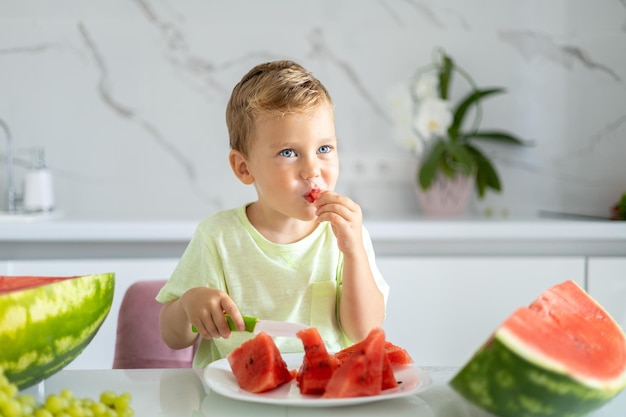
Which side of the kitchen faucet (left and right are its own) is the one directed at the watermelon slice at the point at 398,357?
left

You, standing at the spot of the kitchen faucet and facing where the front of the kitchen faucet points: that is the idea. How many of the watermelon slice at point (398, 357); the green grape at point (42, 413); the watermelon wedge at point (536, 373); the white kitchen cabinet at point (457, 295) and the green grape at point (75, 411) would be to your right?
0

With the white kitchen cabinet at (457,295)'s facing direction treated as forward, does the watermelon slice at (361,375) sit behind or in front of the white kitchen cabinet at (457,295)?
in front

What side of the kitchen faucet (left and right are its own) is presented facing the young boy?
left

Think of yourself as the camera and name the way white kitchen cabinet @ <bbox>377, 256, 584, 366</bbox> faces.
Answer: facing the viewer

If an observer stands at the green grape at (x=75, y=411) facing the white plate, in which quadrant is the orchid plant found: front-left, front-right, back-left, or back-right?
front-left

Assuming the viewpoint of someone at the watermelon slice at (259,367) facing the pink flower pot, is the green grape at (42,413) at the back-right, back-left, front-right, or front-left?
back-left

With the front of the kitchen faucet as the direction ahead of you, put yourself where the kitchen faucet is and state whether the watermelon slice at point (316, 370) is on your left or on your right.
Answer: on your left

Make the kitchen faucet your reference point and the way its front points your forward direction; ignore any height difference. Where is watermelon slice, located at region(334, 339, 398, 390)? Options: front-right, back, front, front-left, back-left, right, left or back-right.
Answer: left

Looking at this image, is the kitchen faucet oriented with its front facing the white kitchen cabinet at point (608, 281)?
no

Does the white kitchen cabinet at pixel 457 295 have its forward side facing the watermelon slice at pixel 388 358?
yes

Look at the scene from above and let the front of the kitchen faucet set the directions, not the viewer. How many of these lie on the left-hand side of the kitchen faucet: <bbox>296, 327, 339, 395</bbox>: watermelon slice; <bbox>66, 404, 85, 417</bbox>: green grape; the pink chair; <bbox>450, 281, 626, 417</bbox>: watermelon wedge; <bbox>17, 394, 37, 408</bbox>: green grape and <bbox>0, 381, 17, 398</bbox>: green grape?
6

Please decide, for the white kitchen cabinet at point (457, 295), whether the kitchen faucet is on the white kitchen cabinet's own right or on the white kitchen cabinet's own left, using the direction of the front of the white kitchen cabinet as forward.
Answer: on the white kitchen cabinet's own right

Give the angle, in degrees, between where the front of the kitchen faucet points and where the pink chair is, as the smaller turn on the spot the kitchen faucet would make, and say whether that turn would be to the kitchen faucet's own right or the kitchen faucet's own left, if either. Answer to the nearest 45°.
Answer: approximately 90° to the kitchen faucet's own left

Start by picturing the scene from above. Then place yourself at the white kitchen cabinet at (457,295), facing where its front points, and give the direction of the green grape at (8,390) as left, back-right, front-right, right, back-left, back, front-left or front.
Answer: front
